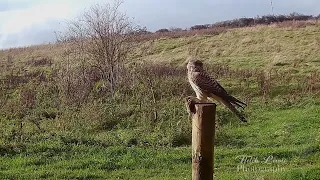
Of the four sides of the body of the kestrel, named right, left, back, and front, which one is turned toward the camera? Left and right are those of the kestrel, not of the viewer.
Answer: left
